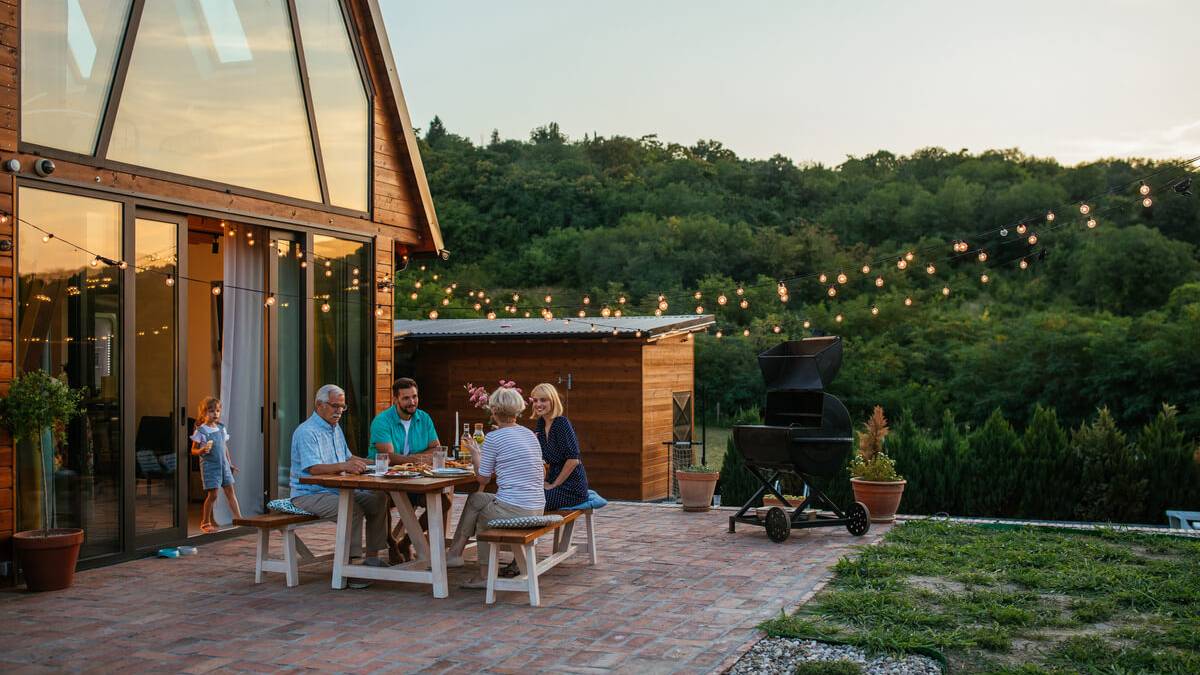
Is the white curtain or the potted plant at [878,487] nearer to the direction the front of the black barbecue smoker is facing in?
the white curtain

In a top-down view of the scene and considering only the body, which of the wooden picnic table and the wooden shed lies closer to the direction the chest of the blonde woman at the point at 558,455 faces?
the wooden picnic table

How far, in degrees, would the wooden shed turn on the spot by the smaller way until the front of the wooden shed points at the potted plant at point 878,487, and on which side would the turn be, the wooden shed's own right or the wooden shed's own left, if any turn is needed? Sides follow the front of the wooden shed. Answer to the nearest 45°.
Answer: approximately 45° to the wooden shed's own left

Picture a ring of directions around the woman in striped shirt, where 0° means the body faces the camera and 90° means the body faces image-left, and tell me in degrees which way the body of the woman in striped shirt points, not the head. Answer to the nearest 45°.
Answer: approximately 135°

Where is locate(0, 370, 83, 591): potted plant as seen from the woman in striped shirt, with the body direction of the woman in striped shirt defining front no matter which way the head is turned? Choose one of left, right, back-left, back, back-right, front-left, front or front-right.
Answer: front-left

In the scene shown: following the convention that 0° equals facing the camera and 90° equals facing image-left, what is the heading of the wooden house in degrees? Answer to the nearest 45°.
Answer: approximately 315°

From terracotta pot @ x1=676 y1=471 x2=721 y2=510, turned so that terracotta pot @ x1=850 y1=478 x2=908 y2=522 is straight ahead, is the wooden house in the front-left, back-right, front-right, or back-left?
back-right

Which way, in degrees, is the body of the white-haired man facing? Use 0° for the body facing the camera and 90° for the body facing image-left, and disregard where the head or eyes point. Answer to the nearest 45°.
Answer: approximately 270°

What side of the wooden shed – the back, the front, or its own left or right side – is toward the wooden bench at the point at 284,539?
front

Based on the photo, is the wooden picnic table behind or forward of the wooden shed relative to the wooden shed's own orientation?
forward

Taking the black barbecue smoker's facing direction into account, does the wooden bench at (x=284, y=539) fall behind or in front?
in front

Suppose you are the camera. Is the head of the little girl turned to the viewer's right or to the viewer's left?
to the viewer's right

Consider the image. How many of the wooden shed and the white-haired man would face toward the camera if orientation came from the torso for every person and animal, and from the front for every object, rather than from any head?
1

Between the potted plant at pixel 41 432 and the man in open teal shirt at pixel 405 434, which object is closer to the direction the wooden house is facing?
the man in open teal shirt

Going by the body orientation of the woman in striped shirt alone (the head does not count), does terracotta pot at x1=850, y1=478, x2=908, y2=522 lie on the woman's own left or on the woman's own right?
on the woman's own right
